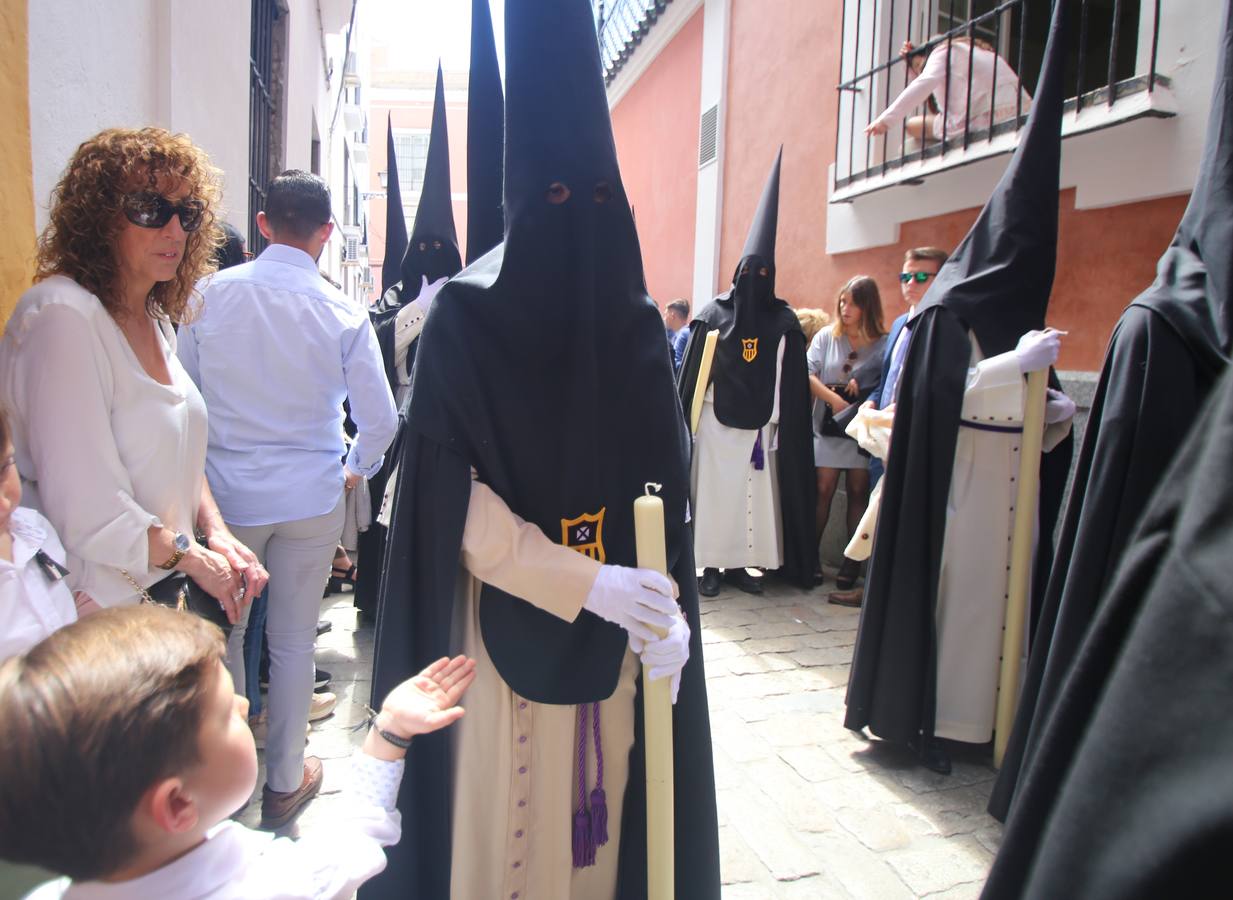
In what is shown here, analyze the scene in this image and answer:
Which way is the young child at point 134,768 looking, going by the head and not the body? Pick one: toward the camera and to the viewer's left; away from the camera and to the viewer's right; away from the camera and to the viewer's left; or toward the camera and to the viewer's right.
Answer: away from the camera and to the viewer's right

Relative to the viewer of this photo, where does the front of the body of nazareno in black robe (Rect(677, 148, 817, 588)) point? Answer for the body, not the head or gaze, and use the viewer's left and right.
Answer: facing the viewer

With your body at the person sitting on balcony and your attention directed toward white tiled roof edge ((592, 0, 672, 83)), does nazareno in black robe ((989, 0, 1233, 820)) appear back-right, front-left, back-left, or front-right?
back-left

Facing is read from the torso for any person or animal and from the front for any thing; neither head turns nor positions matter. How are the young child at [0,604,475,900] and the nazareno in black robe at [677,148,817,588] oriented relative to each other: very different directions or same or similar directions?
very different directions

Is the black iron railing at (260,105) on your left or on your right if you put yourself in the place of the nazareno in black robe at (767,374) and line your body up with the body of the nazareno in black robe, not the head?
on your right

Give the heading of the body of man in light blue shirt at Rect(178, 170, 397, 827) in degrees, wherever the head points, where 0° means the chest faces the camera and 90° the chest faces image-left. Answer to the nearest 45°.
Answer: approximately 180°

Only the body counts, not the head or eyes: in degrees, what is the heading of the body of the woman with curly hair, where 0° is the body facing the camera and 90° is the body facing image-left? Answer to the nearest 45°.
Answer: approximately 315°

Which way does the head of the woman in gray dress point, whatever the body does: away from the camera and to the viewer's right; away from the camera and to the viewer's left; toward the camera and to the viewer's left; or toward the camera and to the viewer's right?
toward the camera and to the viewer's left

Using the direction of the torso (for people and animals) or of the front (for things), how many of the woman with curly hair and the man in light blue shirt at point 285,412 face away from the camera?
1

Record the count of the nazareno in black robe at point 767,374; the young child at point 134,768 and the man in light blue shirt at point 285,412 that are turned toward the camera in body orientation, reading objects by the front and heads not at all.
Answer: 1

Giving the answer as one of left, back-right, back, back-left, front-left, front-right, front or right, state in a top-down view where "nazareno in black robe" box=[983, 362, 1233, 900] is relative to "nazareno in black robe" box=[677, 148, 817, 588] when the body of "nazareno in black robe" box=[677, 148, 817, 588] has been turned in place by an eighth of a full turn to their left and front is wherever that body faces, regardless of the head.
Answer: front-right

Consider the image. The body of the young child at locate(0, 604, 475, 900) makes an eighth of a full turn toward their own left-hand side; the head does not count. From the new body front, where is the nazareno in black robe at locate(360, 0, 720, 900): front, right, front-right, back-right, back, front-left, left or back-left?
front-right

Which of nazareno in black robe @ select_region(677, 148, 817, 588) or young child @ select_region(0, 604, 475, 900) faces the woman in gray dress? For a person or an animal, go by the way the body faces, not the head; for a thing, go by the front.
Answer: the young child

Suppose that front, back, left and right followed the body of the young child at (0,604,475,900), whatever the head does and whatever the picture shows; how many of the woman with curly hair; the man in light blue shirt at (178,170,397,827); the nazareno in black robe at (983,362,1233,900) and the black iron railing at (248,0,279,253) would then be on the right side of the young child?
1

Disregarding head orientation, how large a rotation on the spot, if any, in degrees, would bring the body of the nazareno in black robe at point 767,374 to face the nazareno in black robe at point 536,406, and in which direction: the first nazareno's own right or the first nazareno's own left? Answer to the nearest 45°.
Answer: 0° — they already face them

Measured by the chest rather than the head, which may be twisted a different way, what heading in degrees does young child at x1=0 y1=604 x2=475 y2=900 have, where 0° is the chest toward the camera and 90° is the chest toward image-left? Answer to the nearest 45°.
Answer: approximately 225°

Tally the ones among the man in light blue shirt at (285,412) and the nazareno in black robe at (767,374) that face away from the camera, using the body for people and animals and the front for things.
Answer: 1

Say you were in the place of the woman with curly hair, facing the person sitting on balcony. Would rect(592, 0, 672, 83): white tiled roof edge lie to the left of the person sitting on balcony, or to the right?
left

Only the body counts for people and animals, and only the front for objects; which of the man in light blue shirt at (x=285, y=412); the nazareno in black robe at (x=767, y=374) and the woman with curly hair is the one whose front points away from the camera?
the man in light blue shirt

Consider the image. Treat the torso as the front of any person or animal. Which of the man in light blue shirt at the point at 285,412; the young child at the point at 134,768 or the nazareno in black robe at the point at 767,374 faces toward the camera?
the nazareno in black robe
